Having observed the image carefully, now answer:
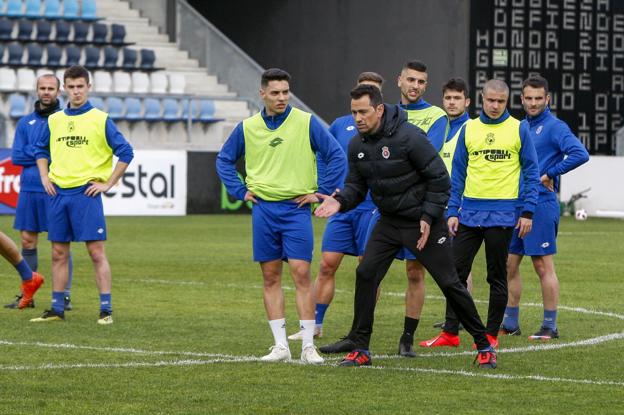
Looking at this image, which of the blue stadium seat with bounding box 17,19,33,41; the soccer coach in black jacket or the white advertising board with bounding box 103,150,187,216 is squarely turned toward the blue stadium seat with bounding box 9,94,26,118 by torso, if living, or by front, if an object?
the blue stadium seat with bounding box 17,19,33,41

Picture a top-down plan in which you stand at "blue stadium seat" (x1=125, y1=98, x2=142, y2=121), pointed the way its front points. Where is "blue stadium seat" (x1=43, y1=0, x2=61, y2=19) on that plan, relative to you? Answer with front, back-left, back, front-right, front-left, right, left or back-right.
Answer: back-right

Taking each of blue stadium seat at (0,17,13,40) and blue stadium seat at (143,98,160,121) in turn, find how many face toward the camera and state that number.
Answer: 2

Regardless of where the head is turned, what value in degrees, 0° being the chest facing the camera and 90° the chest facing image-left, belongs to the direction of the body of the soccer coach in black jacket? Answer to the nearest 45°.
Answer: approximately 45°

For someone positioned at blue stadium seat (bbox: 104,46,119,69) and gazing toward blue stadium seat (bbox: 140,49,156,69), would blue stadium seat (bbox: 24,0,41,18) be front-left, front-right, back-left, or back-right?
back-left

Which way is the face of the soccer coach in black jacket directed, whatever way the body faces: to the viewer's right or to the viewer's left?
to the viewer's left

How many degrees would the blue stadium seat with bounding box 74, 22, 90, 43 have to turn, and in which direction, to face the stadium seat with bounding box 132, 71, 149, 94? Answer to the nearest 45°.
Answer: approximately 45° to its left

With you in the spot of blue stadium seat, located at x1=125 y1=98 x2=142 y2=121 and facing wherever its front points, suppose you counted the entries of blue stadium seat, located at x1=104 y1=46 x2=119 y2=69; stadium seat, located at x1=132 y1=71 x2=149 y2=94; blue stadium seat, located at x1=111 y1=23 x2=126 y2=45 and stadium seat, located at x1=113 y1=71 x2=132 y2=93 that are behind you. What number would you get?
4

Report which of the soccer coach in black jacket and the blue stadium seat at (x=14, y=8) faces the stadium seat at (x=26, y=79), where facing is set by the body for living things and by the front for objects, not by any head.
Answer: the blue stadium seat

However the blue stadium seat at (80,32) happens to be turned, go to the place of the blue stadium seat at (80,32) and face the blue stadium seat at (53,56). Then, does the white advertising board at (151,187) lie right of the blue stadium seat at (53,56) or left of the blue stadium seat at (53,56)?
left

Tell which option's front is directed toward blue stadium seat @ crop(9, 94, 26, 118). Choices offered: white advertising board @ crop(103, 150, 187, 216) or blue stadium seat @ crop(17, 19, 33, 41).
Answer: blue stadium seat @ crop(17, 19, 33, 41)

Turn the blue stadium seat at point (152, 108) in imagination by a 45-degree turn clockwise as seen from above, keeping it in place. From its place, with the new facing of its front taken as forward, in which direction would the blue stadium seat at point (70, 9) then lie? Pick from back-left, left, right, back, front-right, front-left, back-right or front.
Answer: right
